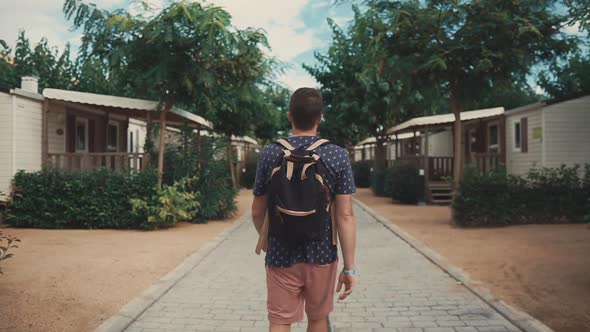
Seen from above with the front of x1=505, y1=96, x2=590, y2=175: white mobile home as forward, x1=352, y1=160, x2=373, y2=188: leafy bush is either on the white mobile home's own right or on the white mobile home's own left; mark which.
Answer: on the white mobile home's own right

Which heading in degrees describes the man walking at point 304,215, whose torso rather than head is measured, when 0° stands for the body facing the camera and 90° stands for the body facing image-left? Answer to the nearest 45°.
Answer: approximately 180°

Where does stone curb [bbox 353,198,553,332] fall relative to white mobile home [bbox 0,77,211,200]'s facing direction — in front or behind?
in front

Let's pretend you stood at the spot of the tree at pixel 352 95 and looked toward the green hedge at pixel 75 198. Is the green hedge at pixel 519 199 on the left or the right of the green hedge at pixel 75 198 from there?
left

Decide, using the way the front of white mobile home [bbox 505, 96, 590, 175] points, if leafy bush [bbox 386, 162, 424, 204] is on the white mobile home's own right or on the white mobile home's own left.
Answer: on the white mobile home's own right

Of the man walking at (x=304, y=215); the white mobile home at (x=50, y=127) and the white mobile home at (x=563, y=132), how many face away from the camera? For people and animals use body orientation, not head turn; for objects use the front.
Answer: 1

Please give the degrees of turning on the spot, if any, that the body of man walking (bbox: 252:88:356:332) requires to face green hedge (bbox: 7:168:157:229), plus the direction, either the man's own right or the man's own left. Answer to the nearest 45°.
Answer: approximately 45° to the man's own left

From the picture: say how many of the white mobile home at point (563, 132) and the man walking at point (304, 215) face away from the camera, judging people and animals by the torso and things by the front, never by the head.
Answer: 1

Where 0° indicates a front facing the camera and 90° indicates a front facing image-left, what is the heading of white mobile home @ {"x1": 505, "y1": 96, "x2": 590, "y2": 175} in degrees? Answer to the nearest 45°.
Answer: approximately 45°

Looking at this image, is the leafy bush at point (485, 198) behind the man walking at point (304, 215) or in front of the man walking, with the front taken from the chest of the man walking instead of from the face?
in front
